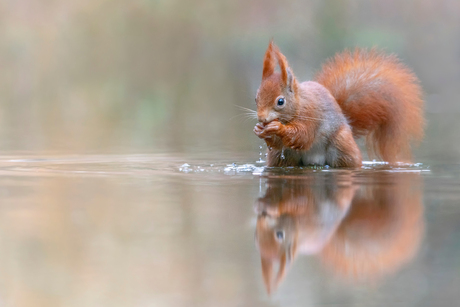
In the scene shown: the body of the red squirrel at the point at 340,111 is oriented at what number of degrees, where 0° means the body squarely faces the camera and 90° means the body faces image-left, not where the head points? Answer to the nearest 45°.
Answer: approximately 45°
